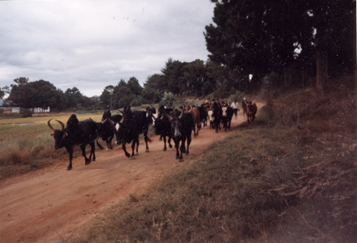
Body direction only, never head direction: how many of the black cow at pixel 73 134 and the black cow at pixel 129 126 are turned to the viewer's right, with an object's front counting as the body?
0

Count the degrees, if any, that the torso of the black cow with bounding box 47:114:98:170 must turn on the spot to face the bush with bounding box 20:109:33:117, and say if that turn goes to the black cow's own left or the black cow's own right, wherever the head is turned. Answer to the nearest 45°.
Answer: approximately 135° to the black cow's own right

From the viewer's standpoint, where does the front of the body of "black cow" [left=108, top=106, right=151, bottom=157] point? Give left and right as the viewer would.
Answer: facing the viewer and to the left of the viewer

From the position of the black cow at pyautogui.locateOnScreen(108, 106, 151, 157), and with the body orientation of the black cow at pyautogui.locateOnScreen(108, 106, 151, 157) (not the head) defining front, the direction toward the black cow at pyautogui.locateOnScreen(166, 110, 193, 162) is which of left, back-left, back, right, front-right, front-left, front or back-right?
left

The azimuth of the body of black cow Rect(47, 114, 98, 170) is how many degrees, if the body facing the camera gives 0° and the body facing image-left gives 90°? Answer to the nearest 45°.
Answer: approximately 45°

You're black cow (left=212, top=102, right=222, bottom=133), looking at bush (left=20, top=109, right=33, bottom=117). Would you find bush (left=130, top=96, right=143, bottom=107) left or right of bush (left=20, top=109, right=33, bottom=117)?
right

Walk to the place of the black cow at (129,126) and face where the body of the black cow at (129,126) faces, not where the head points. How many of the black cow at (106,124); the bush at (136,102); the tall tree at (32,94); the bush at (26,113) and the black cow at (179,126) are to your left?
1

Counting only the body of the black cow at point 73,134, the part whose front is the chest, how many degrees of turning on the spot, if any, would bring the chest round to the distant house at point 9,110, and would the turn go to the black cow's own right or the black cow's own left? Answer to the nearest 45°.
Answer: approximately 135° to the black cow's own right
